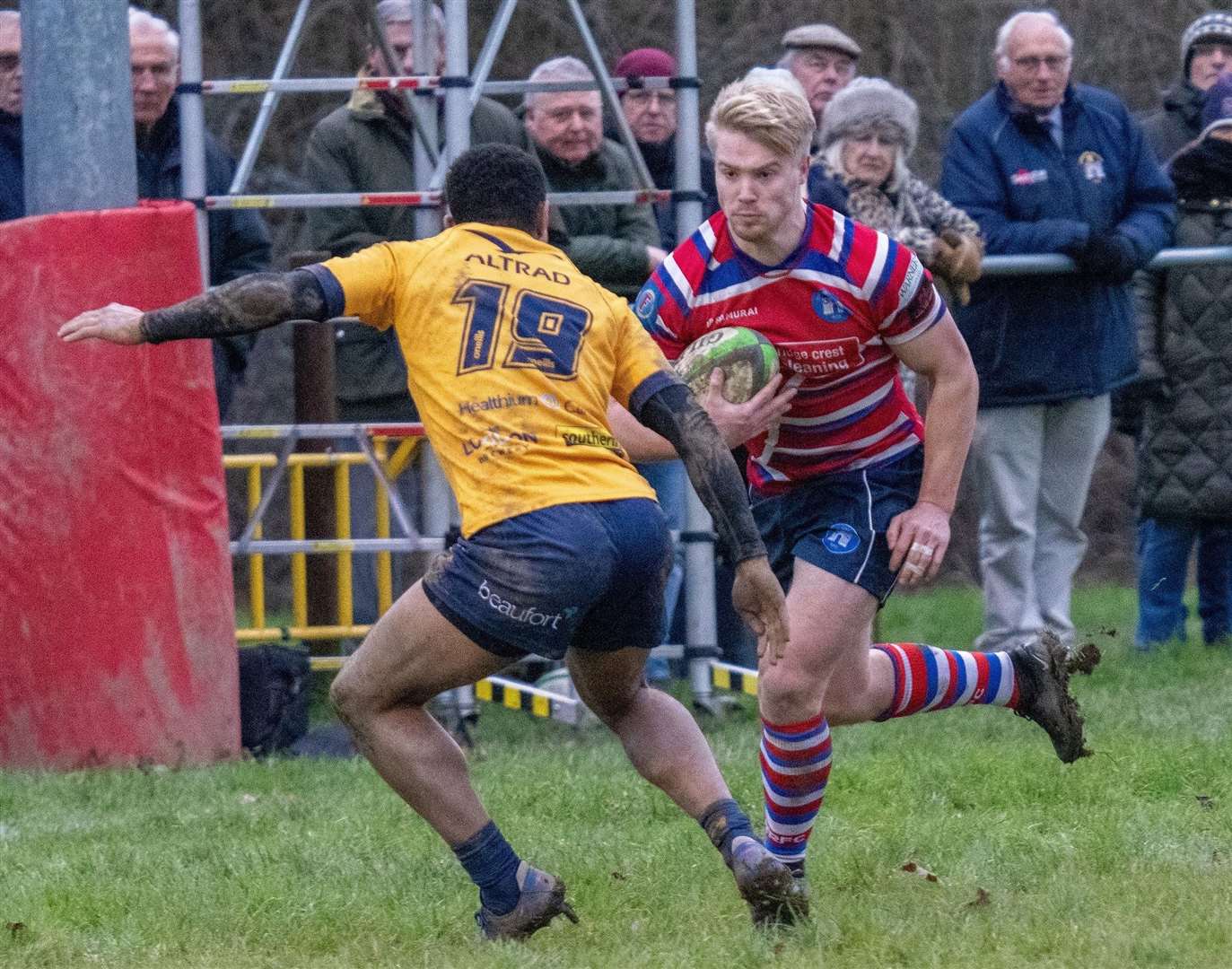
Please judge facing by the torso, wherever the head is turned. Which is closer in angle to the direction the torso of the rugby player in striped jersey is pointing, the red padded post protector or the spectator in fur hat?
the red padded post protector

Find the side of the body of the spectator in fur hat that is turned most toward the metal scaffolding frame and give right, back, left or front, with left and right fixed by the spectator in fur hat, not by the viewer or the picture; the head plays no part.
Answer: right

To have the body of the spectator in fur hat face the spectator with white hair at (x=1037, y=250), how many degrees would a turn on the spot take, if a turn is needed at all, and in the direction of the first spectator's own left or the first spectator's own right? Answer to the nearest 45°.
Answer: approximately 135° to the first spectator's own left

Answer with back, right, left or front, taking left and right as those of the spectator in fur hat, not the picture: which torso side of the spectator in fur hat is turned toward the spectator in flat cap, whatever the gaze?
back

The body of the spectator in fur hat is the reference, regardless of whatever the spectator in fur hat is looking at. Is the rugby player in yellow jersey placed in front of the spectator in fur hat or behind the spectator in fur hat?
in front

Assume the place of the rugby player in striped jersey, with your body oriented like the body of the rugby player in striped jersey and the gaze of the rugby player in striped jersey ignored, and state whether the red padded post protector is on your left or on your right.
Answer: on your right

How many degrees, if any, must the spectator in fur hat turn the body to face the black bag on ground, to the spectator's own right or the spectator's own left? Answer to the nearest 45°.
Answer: approximately 90° to the spectator's own right

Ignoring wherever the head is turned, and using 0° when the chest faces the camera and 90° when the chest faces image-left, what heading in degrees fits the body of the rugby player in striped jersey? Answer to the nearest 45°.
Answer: approximately 45°

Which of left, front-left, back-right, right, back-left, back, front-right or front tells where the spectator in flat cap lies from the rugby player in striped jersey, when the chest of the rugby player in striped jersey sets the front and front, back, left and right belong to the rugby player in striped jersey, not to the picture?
back-right

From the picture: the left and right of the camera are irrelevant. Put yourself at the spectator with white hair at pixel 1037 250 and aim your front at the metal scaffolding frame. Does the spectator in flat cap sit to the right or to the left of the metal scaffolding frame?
right

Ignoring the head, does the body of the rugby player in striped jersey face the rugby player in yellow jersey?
yes

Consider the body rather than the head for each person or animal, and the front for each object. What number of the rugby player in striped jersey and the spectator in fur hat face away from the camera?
0

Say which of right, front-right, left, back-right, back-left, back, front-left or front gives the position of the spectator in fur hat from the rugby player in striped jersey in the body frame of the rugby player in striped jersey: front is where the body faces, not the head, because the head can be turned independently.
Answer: back-right

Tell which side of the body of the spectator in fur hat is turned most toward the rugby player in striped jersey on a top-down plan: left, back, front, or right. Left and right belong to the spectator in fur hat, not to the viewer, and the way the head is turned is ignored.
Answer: front

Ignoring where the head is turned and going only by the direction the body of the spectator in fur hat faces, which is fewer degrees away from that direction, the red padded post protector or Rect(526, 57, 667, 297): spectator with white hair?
the red padded post protector

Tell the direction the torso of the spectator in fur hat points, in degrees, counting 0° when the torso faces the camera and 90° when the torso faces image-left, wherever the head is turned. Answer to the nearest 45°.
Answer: approximately 0°
